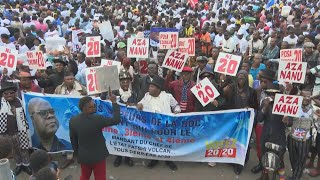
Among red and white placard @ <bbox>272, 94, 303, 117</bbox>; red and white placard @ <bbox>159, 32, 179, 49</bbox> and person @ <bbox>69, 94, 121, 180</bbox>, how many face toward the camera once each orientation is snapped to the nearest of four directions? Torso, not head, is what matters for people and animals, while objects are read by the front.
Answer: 2

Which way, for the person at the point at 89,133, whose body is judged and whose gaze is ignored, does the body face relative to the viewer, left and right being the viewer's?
facing away from the viewer

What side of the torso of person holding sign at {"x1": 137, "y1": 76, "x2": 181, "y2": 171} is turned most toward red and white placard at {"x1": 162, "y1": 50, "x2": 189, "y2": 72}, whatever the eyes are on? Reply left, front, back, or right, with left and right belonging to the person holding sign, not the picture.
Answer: back

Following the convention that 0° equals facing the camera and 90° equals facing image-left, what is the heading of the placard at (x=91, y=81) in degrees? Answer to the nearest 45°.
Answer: approximately 0°

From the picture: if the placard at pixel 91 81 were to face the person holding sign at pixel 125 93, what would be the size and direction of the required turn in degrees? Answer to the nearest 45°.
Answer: approximately 135° to its left

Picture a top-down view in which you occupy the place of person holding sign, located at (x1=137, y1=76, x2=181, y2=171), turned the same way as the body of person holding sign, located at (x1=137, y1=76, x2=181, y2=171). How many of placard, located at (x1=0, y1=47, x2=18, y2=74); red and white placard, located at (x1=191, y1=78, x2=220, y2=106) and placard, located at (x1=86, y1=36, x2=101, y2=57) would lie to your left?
1

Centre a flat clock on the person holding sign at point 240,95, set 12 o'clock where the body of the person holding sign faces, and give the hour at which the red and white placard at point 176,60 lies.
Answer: The red and white placard is roughly at 4 o'clock from the person holding sign.

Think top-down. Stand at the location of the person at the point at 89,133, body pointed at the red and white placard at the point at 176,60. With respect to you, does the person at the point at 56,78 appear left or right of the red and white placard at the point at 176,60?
left
